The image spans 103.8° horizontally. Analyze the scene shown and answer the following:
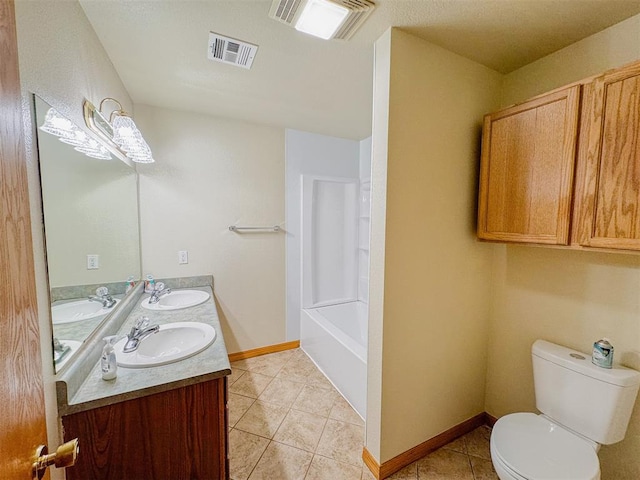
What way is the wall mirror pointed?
to the viewer's right

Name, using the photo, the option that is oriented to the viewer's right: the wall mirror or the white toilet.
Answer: the wall mirror

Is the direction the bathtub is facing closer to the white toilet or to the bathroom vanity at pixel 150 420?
the bathroom vanity

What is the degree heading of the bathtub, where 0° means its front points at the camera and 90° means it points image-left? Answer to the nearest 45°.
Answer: approximately 45°

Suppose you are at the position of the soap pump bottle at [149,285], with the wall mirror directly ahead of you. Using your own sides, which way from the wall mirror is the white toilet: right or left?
left

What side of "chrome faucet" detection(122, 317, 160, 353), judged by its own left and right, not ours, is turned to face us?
right

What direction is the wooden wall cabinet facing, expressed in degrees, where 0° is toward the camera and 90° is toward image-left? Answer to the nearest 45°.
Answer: approximately 45°

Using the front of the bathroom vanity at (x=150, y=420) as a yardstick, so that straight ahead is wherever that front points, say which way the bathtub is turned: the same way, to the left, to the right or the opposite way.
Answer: the opposite way

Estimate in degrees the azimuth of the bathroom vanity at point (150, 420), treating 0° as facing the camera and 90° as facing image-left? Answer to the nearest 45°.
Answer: approximately 270°
